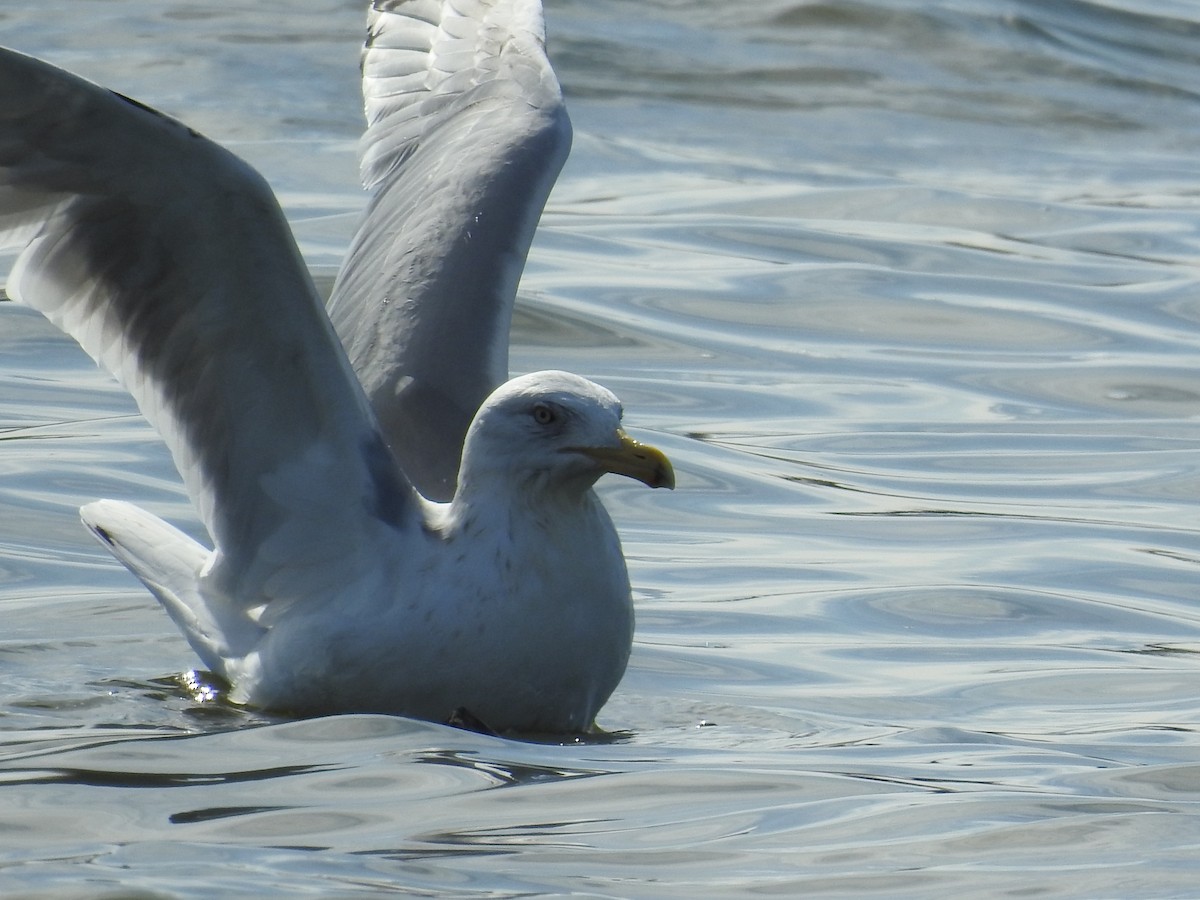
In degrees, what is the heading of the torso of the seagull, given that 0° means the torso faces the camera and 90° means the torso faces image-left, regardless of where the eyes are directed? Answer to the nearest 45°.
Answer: approximately 315°
